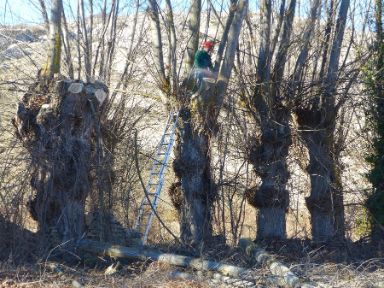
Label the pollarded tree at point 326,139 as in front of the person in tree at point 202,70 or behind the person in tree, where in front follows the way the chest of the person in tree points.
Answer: in front

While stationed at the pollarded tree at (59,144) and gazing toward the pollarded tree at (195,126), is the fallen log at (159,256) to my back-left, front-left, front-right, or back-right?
front-right
